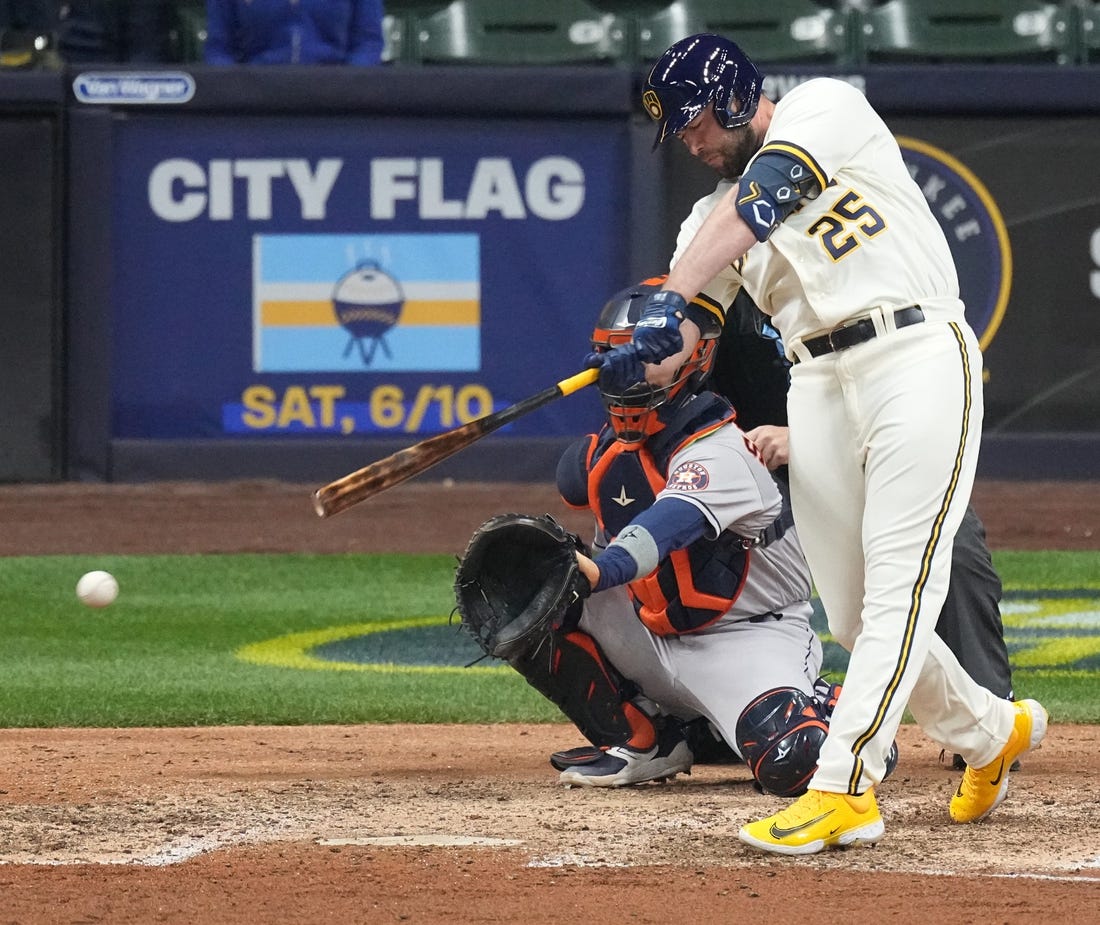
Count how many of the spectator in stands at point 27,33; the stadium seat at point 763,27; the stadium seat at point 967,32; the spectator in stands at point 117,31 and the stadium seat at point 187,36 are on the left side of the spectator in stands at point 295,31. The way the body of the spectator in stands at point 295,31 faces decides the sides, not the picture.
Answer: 2

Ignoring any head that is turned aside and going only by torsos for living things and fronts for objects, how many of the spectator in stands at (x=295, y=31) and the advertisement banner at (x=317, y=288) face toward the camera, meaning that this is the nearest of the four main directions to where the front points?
2

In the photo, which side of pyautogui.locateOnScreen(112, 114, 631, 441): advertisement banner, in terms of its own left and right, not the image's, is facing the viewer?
front

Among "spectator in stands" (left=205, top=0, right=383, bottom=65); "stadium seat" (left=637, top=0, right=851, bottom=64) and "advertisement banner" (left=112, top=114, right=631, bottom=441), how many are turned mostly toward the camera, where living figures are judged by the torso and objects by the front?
3

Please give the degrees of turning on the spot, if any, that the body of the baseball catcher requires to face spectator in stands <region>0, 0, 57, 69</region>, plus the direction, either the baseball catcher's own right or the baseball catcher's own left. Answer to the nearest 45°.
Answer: approximately 90° to the baseball catcher's own right

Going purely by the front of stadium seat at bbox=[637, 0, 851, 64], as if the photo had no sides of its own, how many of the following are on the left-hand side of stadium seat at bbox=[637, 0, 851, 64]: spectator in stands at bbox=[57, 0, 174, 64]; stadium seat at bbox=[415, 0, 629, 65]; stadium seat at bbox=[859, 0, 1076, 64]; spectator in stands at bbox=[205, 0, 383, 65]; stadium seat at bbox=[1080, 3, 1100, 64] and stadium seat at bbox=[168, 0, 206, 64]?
2

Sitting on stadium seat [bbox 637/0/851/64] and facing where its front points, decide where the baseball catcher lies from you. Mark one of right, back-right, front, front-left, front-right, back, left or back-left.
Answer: front

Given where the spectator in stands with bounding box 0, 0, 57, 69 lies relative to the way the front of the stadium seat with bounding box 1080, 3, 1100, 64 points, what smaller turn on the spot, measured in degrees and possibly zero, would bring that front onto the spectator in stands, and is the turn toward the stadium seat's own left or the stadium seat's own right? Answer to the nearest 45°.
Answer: approximately 45° to the stadium seat's own right

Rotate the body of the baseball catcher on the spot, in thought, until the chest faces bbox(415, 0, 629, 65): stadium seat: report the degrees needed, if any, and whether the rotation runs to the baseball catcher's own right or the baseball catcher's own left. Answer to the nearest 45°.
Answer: approximately 135° to the baseball catcher's own right

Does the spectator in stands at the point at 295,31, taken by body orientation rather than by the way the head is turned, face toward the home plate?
yes

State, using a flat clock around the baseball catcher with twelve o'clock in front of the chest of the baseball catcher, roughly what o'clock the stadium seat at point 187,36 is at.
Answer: The stadium seat is roughly at 4 o'clock from the baseball catcher.

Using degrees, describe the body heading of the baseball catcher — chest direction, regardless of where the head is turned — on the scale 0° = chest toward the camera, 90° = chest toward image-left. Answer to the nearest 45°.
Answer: approximately 45°

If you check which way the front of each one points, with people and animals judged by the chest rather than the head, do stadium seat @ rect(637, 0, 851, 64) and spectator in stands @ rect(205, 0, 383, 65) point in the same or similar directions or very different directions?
same or similar directions

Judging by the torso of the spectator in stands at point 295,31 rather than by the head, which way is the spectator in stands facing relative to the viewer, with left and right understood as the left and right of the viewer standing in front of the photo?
facing the viewer
